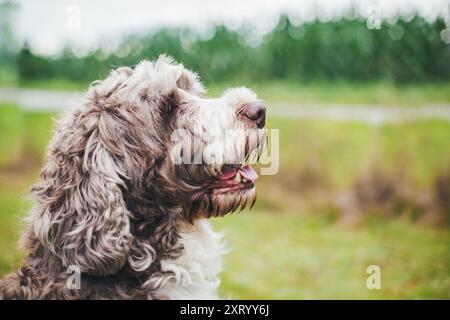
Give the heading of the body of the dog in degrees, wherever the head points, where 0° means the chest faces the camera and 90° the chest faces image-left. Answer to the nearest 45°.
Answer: approximately 270°
